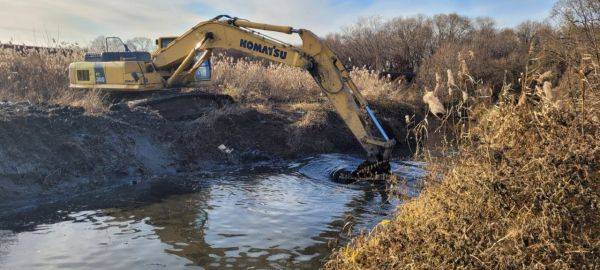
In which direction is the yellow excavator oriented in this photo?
to the viewer's right

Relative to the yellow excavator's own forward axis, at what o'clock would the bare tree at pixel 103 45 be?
The bare tree is roughly at 8 o'clock from the yellow excavator.
